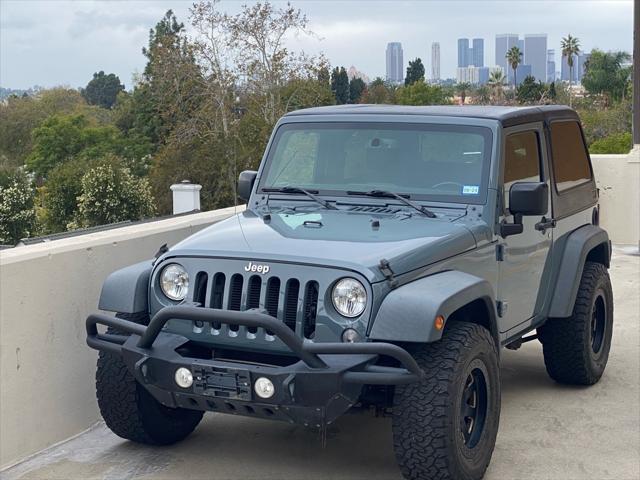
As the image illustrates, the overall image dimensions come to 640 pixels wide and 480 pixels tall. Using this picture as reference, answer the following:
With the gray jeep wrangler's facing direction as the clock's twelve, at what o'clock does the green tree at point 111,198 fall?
The green tree is roughly at 4 o'clock from the gray jeep wrangler.

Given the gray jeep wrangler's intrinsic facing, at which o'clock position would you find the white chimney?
The white chimney is roughly at 4 o'clock from the gray jeep wrangler.

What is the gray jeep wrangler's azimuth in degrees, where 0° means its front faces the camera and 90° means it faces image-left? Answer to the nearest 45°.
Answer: approximately 45°
